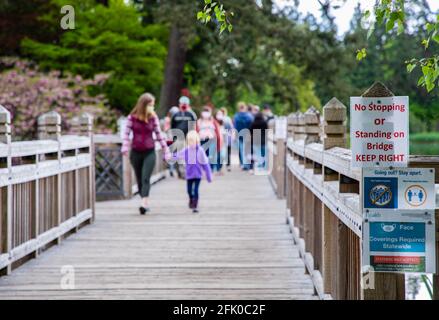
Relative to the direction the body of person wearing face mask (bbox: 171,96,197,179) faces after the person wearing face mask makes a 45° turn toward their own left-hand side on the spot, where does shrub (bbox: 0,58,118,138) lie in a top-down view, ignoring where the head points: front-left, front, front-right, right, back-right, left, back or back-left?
back

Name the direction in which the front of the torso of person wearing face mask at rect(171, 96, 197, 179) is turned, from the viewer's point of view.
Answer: toward the camera

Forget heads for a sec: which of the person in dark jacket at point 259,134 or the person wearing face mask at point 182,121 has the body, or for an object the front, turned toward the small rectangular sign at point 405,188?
the person wearing face mask

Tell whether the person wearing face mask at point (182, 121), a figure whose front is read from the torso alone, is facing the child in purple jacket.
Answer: yes

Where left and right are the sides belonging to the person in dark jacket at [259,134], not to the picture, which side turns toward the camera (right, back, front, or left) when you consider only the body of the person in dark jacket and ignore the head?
back

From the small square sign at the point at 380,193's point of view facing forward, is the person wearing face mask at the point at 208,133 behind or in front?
behind

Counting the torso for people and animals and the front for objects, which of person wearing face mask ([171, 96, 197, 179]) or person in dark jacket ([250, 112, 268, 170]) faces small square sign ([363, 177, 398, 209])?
the person wearing face mask

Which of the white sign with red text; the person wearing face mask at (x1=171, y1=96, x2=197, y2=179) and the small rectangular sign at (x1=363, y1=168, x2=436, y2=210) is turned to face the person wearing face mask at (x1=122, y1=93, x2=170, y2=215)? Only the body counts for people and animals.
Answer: the person wearing face mask at (x1=171, y1=96, x2=197, y2=179)

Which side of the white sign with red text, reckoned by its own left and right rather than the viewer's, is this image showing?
front

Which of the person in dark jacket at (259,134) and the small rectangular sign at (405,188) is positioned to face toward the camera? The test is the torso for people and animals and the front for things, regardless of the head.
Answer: the small rectangular sign
